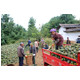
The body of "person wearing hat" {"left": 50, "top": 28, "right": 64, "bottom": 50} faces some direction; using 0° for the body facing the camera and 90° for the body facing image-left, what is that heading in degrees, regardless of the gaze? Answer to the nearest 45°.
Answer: approximately 45°

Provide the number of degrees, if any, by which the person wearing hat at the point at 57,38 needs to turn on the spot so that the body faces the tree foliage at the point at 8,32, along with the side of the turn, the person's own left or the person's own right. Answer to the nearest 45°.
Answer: approximately 90° to the person's own right
